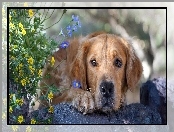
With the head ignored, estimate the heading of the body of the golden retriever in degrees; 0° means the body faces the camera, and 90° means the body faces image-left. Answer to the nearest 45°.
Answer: approximately 0°

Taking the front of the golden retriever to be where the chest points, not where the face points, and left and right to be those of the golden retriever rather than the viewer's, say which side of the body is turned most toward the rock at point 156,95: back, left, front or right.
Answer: left
